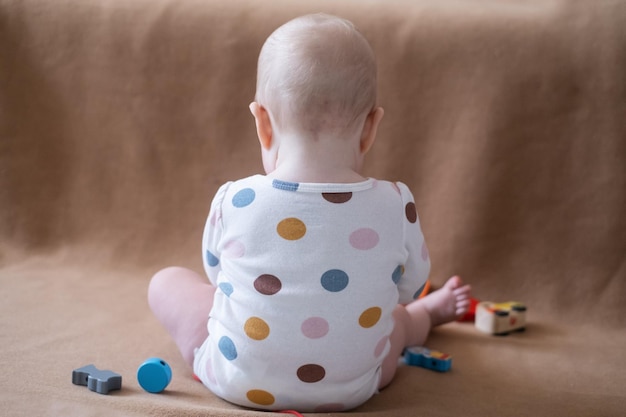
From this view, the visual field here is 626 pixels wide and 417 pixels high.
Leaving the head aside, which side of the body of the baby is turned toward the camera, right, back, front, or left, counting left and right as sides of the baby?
back

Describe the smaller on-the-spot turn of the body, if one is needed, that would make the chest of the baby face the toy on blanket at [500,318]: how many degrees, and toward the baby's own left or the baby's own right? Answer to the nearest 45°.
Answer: approximately 45° to the baby's own right

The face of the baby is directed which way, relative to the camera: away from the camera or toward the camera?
away from the camera

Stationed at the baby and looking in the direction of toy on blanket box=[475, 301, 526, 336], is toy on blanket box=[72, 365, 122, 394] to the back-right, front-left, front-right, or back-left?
back-left
